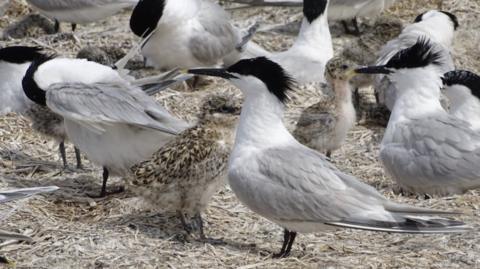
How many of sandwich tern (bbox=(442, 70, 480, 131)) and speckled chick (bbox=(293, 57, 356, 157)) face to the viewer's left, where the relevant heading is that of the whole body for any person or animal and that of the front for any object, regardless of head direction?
1

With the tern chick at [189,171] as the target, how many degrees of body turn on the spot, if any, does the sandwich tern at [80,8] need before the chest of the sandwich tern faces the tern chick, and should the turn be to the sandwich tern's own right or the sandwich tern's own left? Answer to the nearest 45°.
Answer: approximately 90° to the sandwich tern's own left

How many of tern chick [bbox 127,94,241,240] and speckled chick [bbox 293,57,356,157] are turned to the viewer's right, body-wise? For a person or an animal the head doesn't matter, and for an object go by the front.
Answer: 2

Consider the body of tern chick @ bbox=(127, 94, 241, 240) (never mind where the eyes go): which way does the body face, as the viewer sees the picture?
to the viewer's right

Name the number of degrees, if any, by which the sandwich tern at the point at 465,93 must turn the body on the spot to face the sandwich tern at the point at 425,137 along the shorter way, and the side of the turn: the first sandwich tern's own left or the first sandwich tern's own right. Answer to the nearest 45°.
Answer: approximately 90° to the first sandwich tern's own left

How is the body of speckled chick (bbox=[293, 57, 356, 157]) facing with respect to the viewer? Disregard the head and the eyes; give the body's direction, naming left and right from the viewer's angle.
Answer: facing to the right of the viewer

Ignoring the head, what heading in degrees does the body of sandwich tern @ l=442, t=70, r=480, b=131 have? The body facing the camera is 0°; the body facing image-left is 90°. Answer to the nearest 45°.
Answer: approximately 90°

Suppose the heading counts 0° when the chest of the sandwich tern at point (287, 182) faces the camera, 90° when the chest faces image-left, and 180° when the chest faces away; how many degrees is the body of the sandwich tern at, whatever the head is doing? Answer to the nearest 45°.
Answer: approximately 90°

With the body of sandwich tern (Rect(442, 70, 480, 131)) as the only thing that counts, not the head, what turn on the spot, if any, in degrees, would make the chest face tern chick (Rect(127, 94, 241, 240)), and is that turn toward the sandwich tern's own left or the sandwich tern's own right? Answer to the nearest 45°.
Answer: approximately 45° to the sandwich tern's own left

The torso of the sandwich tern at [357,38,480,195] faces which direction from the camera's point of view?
to the viewer's left

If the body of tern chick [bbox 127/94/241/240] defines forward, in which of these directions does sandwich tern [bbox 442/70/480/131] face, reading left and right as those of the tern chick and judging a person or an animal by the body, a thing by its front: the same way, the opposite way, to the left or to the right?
the opposite way

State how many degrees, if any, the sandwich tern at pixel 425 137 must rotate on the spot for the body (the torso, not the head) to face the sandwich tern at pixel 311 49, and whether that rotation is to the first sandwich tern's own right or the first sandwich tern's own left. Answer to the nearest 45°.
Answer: approximately 45° to the first sandwich tern's own right

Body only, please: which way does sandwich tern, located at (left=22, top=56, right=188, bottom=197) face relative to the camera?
to the viewer's left
